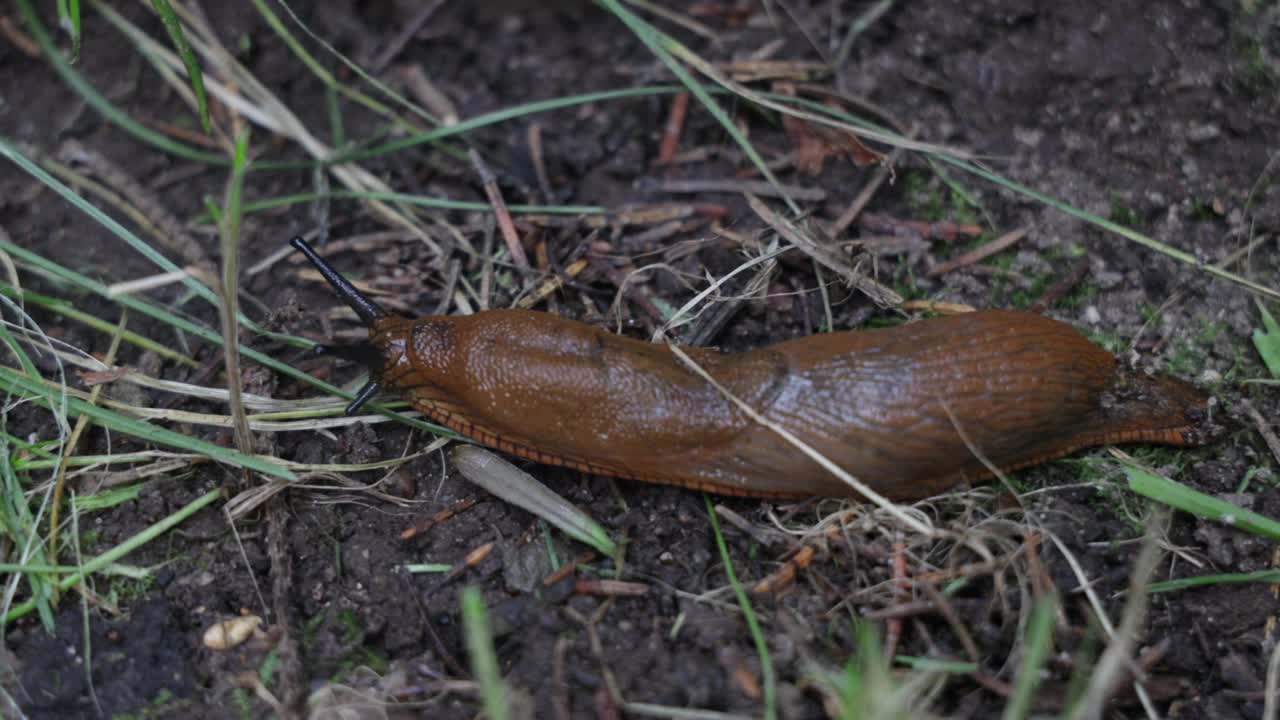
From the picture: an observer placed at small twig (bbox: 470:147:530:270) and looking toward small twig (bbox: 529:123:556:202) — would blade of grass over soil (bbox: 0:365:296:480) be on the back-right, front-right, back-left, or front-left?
back-left

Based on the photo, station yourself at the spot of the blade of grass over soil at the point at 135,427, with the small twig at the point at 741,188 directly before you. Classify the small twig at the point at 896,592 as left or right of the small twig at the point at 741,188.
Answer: right

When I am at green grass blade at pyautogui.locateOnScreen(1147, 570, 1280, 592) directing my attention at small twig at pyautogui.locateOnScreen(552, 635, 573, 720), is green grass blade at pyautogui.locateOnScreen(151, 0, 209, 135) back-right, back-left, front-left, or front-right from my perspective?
front-right

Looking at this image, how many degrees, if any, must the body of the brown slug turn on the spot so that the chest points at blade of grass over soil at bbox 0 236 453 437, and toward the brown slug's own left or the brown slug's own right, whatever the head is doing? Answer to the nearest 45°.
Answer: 0° — it already faces it

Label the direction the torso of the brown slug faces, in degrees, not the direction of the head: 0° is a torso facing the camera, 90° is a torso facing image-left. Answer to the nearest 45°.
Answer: approximately 90°

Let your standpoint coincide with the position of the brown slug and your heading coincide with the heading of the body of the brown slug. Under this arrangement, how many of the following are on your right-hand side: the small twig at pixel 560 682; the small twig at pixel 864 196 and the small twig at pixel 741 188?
2

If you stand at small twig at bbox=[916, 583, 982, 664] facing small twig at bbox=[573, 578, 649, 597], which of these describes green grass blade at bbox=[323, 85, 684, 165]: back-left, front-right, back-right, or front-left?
front-right

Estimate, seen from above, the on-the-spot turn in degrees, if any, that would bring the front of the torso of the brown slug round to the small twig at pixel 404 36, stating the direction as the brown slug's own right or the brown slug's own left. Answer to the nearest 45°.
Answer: approximately 45° to the brown slug's own right

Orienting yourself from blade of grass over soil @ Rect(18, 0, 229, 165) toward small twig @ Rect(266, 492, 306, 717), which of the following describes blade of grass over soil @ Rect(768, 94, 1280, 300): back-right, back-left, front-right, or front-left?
front-left
